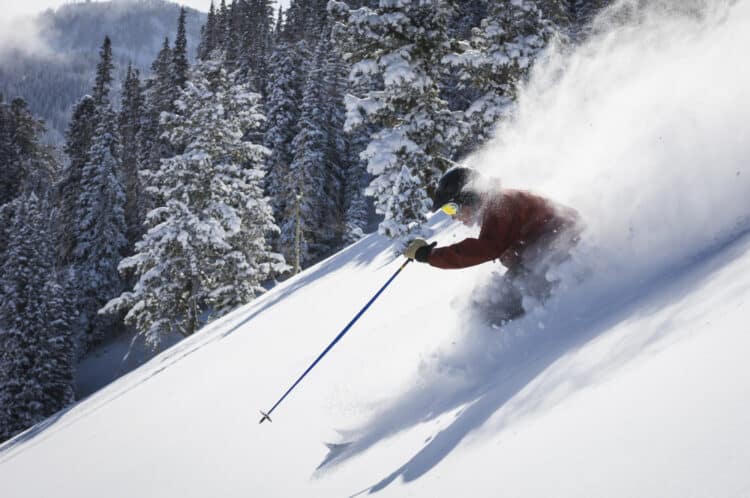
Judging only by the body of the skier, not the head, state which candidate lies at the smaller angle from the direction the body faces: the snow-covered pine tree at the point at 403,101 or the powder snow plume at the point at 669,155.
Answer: the snow-covered pine tree

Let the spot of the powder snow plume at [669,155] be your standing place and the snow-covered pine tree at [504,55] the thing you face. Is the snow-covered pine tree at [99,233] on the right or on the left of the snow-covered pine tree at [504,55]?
left

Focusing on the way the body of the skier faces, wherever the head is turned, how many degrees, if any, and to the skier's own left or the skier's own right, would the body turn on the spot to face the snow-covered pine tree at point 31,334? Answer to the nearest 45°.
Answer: approximately 45° to the skier's own right

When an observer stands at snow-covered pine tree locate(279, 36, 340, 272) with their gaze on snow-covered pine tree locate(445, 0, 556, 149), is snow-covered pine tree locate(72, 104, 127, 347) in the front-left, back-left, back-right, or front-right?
back-right

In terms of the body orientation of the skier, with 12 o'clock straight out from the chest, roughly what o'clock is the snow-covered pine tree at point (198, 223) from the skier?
The snow-covered pine tree is roughly at 2 o'clock from the skier.

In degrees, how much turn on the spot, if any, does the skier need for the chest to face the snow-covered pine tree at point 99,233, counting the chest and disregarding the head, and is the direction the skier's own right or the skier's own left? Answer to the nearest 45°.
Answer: approximately 45° to the skier's own right

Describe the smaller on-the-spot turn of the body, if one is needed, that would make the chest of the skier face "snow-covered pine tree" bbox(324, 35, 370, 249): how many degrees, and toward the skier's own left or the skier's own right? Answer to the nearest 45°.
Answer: approximately 90° to the skier's own right

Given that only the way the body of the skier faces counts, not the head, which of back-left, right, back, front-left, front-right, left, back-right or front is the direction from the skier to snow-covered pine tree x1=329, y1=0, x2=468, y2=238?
right

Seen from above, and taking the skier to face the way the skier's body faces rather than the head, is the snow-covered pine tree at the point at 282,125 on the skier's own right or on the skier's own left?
on the skier's own right

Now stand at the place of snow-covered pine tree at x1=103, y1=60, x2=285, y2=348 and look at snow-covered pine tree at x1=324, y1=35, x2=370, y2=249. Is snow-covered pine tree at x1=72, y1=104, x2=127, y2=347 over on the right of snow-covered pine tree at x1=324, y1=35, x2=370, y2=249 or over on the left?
left

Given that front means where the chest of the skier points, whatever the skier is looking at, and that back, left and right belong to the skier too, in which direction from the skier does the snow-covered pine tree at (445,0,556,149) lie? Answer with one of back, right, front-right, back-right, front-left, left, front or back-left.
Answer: right

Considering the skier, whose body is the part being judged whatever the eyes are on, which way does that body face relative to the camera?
to the viewer's left
